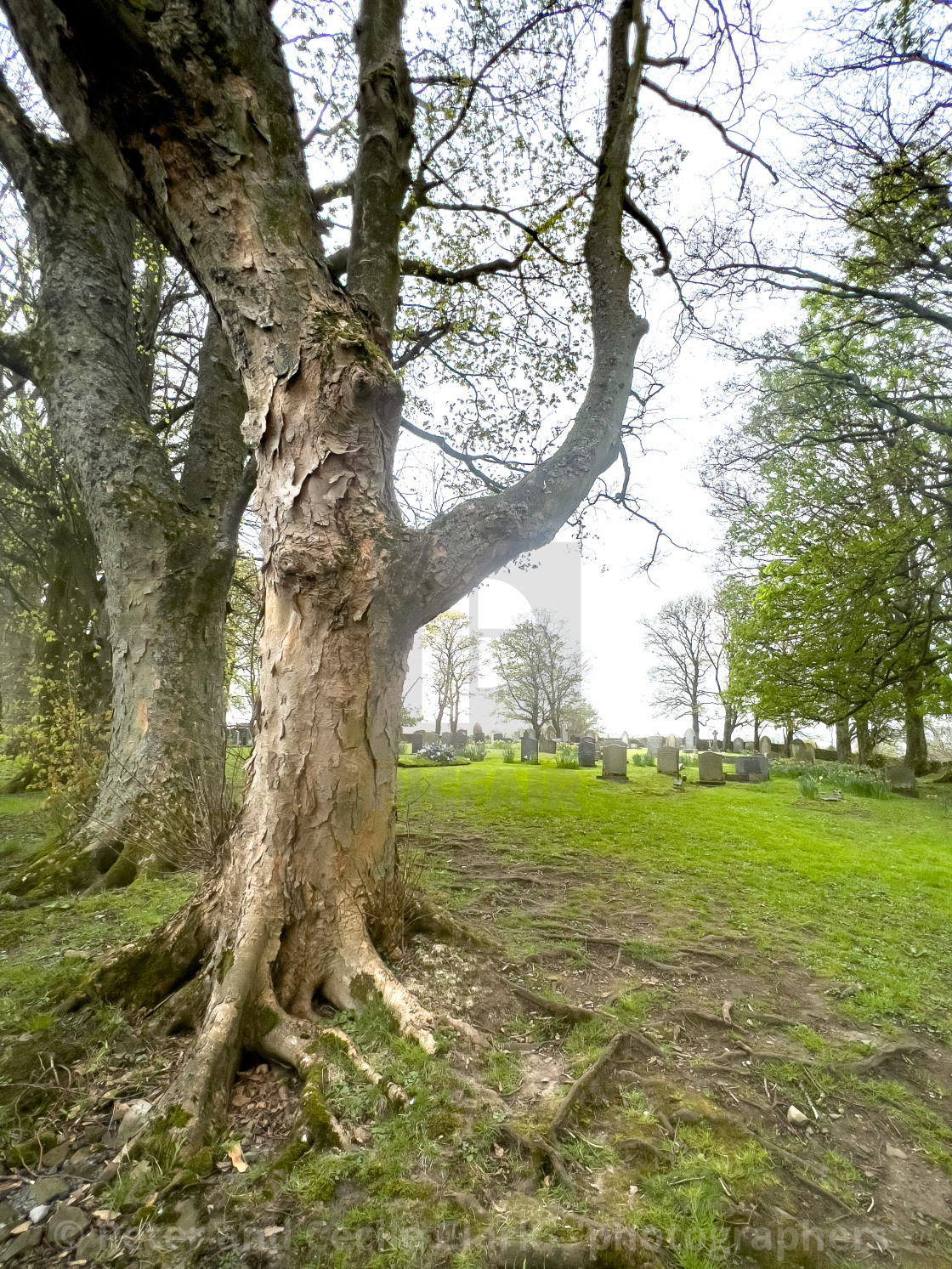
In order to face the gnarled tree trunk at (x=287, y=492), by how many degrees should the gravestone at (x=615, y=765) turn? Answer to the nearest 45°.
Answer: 0° — it already faces it

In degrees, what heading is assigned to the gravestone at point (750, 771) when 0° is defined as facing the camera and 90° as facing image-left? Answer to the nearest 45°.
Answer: approximately 0°

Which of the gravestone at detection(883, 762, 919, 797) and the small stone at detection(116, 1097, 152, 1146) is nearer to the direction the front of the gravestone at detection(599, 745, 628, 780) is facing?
the small stone

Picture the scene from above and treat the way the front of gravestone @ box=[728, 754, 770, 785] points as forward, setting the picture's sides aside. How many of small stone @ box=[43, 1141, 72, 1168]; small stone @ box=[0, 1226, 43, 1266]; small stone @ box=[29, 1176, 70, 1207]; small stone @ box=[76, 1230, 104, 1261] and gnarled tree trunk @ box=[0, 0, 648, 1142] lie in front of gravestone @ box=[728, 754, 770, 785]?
5

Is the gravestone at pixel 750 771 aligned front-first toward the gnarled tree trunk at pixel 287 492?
yes

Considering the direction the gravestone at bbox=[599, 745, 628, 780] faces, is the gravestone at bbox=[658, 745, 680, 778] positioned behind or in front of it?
behind

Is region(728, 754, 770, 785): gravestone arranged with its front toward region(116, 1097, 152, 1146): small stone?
yes

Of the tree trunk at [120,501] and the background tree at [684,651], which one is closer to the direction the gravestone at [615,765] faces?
the tree trunk

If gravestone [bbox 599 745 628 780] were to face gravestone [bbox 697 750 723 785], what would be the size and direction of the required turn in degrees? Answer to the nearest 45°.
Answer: approximately 90° to its left

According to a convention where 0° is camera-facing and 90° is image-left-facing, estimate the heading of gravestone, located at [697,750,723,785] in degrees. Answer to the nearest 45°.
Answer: approximately 0°

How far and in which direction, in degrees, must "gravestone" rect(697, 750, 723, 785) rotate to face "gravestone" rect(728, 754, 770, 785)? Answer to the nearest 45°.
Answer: approximately 135° to its left

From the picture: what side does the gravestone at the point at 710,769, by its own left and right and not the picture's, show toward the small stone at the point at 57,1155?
front

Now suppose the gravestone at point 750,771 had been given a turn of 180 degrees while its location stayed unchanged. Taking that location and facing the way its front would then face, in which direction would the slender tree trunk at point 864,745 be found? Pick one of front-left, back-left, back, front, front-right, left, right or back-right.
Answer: front-right

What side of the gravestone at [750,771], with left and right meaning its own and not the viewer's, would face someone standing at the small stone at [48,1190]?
front

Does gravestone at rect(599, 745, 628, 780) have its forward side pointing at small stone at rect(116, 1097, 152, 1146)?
yes
